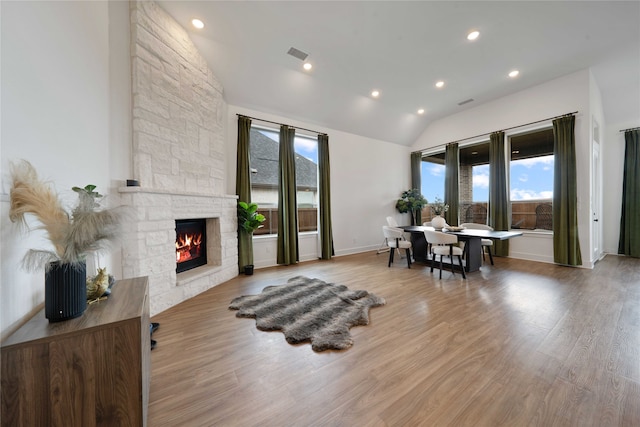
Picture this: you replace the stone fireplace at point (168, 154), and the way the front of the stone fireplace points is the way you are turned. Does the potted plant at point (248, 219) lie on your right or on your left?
on your left

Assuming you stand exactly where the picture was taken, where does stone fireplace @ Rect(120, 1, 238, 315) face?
facing the viewer and to the right of the viewer

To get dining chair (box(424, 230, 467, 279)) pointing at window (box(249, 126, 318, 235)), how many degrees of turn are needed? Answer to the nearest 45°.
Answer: approximately 135° to its left

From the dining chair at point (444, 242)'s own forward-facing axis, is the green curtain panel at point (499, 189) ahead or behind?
ahead

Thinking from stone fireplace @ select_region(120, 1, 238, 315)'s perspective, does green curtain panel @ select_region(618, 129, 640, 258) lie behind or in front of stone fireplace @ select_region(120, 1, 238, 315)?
in front

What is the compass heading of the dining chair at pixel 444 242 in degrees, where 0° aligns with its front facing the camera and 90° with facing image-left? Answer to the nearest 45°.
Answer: approximately 225°

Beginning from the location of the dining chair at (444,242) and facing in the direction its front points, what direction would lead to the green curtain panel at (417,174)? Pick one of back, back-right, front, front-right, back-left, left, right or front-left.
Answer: front-left

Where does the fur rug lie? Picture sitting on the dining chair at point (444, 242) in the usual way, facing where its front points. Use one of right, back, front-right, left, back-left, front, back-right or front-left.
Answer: back

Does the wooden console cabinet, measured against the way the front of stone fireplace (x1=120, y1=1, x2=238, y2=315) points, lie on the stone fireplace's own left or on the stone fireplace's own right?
on the stone fireplace's own right

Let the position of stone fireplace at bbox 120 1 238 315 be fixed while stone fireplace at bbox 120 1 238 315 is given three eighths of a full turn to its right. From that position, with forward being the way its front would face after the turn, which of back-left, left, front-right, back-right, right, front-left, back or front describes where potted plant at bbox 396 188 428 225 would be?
back

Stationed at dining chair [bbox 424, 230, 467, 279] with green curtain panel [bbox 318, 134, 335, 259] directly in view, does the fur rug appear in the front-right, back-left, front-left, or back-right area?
front-left

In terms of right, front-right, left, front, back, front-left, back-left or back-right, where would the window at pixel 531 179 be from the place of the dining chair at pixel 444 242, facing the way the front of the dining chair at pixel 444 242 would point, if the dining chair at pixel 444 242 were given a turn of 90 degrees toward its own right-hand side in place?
left

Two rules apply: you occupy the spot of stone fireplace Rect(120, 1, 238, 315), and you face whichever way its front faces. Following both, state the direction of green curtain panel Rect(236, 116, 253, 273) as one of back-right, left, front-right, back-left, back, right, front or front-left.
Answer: left

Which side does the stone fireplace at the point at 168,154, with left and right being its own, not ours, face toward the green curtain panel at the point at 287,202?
left

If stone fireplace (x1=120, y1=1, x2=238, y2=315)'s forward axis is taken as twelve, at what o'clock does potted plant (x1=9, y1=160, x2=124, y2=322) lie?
The potted plant is roughly at 2 o'clock from the stone fireplace.

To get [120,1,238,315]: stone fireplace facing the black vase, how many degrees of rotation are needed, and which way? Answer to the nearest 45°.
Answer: approximately 45° to its right

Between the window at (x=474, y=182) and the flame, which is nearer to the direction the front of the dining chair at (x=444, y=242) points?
the window

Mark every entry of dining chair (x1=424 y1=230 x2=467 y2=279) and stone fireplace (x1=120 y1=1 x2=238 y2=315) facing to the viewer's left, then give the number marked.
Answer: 0

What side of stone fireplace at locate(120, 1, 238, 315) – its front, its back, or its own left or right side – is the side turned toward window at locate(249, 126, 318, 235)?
left
